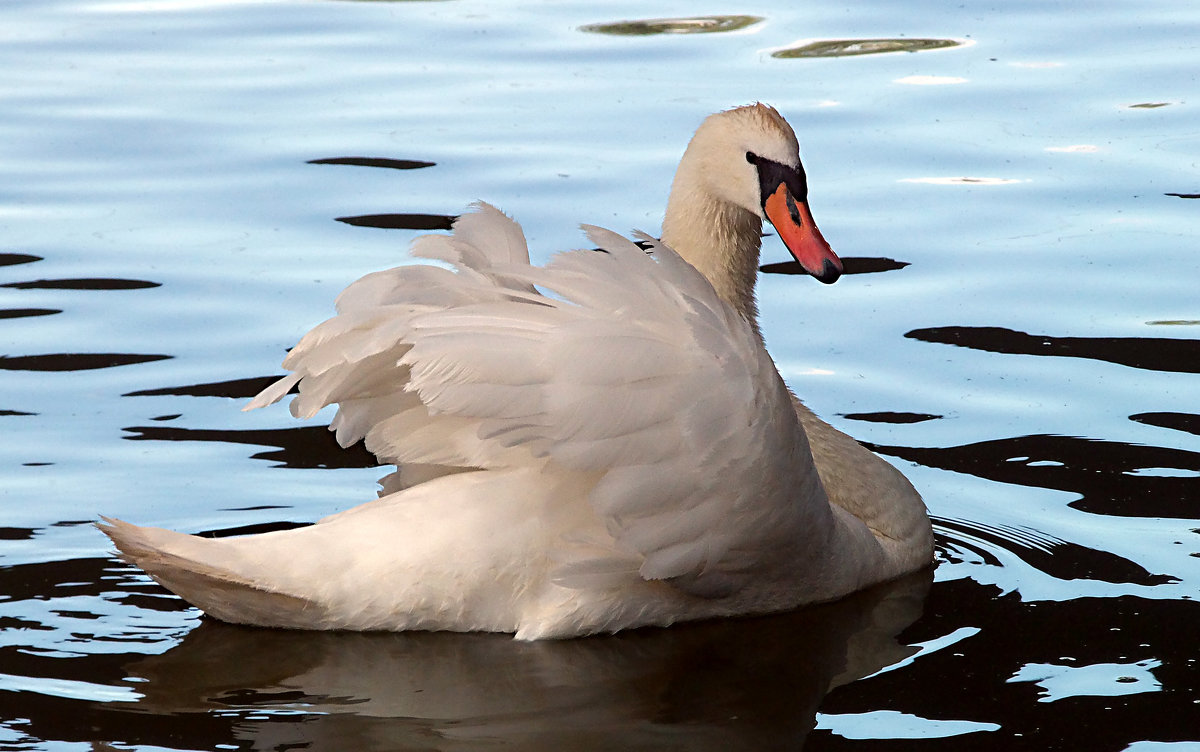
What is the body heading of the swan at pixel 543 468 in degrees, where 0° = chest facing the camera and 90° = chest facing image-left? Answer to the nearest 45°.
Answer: approximately 270°
